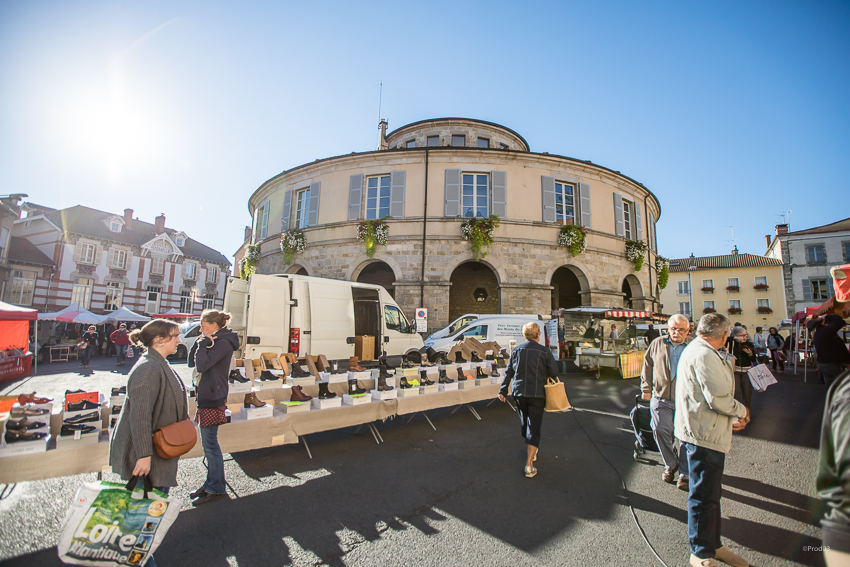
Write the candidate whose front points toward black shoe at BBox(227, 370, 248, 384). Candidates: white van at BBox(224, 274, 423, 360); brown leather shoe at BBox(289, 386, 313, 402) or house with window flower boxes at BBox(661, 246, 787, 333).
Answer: the house with window flower boxes

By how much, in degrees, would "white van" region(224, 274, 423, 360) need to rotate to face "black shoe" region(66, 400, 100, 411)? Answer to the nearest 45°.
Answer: approximately 135° to its right

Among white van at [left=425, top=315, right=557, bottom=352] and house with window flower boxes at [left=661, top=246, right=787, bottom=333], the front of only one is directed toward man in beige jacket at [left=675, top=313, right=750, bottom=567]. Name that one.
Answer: the house with window flower boxes

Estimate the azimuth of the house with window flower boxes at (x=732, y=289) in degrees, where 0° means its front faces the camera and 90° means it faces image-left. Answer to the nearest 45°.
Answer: approximately 0°

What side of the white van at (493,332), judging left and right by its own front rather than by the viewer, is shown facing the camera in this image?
left

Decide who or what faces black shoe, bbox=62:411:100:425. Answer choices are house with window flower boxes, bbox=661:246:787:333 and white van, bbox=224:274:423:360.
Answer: the house with window flower boxes

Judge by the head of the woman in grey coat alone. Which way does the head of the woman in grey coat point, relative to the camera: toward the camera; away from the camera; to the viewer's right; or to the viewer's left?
to the viewer's right
